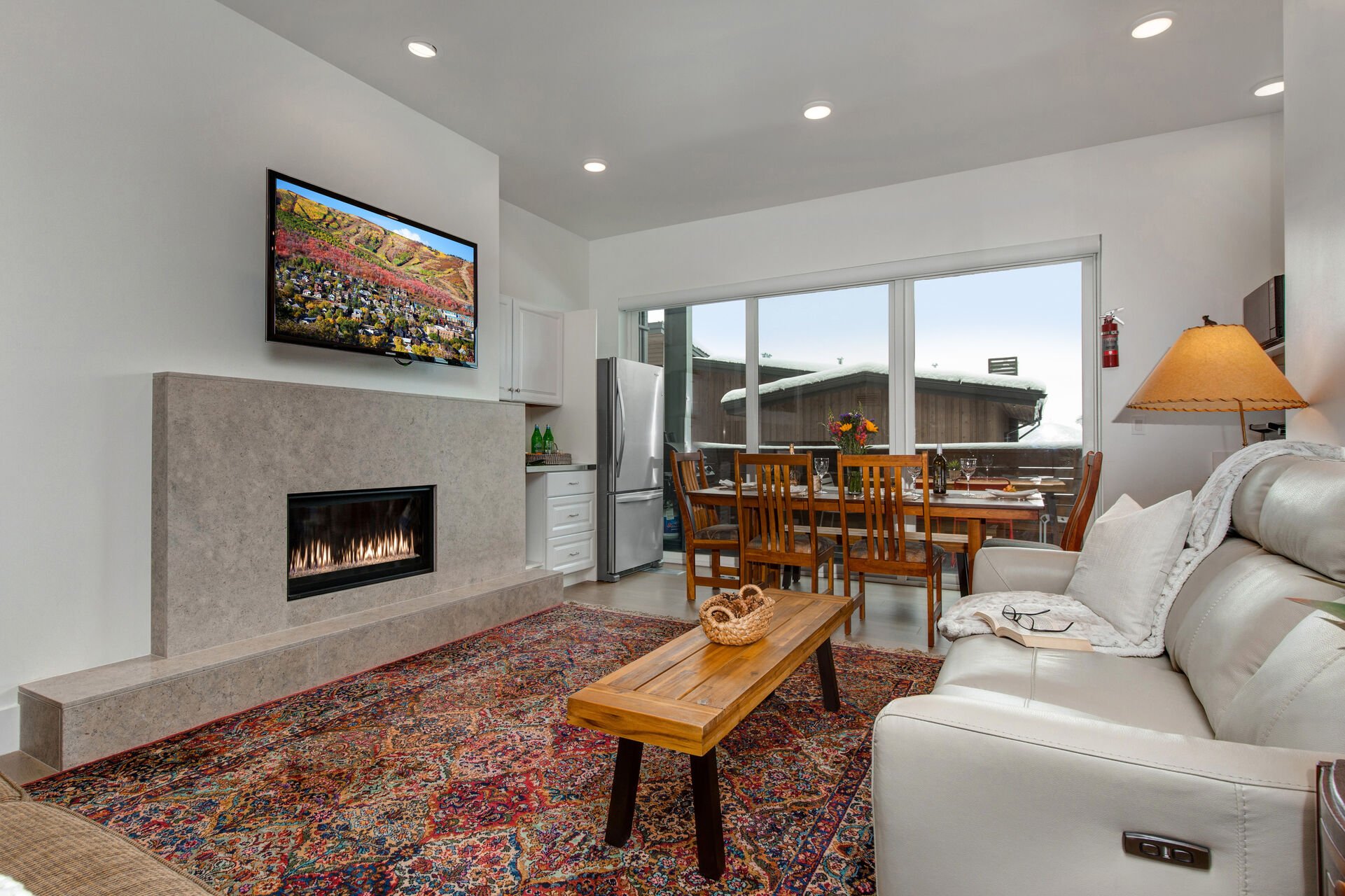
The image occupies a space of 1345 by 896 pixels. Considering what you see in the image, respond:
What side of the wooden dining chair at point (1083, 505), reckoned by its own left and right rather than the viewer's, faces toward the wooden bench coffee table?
left

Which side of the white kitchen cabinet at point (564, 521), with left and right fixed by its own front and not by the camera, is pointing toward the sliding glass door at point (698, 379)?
left

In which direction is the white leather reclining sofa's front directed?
to the viewer's left

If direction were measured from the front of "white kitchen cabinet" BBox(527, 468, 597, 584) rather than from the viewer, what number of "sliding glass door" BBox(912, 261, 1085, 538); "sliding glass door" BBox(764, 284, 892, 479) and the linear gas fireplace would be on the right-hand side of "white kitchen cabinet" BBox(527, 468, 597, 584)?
1

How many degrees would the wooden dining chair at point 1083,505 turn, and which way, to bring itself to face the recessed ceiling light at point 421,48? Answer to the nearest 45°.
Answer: approximately 45° to its left

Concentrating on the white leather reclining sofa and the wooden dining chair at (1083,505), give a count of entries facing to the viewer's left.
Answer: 2

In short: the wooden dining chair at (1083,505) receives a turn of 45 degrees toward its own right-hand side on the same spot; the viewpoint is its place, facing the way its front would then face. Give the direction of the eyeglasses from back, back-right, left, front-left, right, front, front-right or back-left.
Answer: back-left
